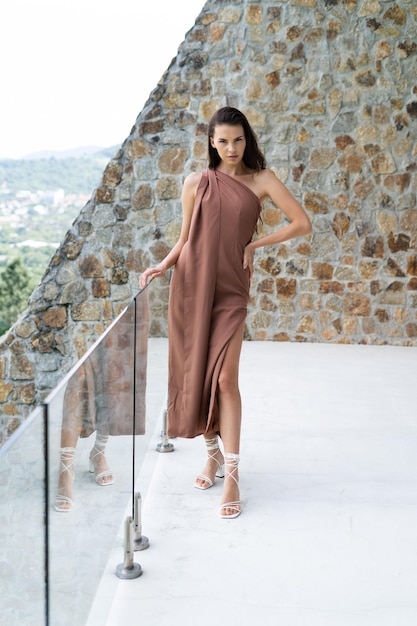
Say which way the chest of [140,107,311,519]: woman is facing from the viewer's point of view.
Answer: toward the camera

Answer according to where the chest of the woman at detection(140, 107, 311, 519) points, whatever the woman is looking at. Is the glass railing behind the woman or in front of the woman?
in front

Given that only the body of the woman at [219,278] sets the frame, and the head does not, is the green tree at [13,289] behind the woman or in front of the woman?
behind

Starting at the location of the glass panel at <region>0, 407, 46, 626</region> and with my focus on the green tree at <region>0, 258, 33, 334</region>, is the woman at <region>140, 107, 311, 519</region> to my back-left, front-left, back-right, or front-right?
front-right

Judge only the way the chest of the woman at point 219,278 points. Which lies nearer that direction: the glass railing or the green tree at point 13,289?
the glass railing

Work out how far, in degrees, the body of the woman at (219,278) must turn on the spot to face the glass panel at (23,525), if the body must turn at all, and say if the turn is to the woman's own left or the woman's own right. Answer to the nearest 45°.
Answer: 0° — they already face it

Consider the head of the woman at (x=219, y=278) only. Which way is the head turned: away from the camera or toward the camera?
toward the camera
